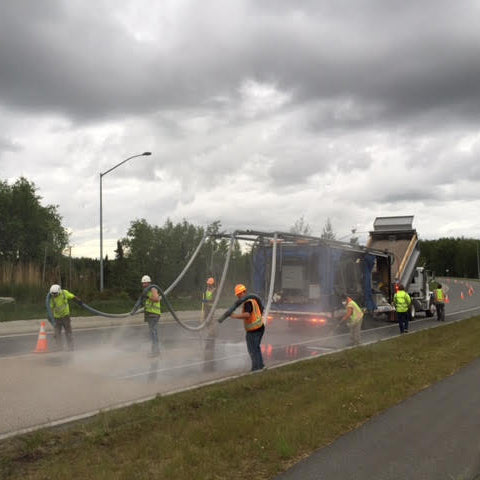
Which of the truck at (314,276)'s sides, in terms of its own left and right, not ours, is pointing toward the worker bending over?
right

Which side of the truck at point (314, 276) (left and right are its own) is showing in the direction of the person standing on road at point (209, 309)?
back

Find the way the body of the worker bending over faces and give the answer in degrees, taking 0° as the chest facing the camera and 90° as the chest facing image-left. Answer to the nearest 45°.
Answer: approximately 90°

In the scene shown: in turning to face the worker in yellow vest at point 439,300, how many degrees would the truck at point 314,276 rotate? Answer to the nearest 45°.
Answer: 0° — it already faces them

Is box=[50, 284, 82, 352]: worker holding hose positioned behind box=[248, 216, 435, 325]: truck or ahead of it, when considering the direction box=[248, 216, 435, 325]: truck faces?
behind

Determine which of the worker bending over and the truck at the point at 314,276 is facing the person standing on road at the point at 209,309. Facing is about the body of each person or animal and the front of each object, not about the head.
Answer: the worker bending over
